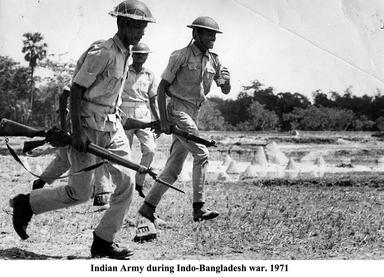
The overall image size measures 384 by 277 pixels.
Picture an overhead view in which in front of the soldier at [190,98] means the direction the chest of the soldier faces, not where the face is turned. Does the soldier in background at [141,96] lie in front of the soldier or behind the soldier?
behind

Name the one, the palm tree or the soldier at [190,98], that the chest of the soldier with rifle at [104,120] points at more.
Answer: the soldier

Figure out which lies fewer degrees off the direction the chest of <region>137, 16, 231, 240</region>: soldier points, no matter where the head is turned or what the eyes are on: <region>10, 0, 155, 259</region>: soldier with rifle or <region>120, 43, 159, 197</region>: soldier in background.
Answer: the soldier with rifle

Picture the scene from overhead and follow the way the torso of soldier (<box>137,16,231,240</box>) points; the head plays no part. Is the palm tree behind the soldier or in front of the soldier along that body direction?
behind

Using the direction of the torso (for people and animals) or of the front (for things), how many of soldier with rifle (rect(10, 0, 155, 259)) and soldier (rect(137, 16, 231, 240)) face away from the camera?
0

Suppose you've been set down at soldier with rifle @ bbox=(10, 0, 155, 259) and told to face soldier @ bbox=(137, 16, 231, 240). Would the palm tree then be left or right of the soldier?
left

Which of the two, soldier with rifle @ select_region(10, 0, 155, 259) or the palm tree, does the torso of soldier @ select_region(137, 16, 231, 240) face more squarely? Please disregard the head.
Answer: the soldier with rifle
